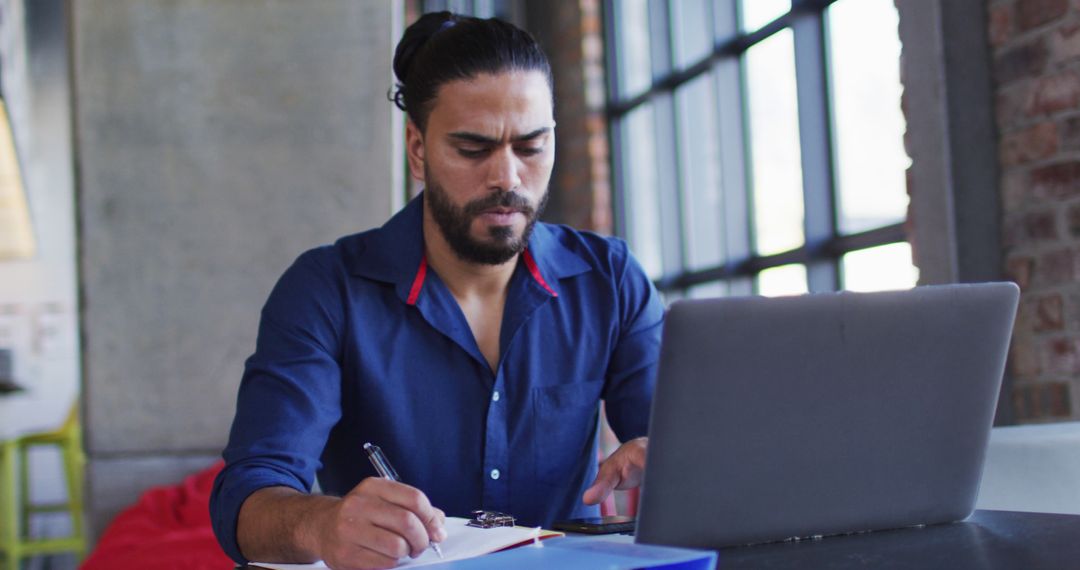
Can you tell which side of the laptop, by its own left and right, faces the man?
front

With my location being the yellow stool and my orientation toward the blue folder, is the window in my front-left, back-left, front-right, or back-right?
front-left

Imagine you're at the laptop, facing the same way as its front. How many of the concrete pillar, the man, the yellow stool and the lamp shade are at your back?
0

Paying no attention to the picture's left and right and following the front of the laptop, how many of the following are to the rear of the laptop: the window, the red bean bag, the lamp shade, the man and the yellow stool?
0

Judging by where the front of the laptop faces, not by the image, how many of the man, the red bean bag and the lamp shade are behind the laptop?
0

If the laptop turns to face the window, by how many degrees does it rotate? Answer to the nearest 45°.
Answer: approximately 45° to its right

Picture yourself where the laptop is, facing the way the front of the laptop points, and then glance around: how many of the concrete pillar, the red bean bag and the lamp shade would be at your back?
0

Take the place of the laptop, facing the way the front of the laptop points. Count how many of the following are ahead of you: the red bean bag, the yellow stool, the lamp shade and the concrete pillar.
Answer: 4

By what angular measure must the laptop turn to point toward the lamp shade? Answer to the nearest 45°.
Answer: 0° — it already faces it

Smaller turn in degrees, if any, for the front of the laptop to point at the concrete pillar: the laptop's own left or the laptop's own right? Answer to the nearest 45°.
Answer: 0° — it already faces it

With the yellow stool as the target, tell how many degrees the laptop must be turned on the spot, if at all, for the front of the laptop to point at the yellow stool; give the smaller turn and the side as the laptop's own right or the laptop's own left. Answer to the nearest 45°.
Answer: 0° — it already faces it

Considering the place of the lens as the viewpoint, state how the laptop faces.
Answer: facing away from the viewer and to the left of the viewer

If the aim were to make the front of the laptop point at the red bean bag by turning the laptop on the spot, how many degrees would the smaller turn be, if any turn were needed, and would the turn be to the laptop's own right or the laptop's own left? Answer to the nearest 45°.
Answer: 0° — it already faces it
